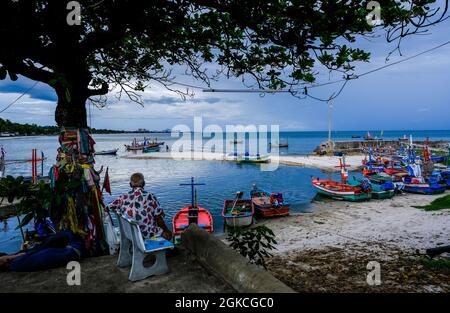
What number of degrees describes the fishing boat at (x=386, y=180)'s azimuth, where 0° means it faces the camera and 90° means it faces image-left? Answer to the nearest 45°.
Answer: approximately 90°

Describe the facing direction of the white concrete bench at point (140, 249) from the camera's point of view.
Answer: facing away from the viewer and to the right of the viewer

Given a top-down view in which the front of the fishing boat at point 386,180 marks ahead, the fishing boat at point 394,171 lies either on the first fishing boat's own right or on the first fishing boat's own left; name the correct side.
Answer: on the first fishing boat's own right

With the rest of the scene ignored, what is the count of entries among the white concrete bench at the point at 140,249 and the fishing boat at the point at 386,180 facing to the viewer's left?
1

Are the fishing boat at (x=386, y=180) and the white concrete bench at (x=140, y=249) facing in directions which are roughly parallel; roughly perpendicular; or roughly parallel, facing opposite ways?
roughly perpendicular

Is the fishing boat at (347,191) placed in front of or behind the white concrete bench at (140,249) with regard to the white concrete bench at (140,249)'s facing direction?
in front

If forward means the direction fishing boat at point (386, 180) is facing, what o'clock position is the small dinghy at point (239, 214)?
The small dinghy is roughly at 10 o'clock from the fishing boat.

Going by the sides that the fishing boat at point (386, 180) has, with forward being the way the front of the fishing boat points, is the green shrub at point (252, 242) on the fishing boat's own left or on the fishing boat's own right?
on the fishing boat's own left

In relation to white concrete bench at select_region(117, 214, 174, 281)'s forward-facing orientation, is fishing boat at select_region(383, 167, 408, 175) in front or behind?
in front
